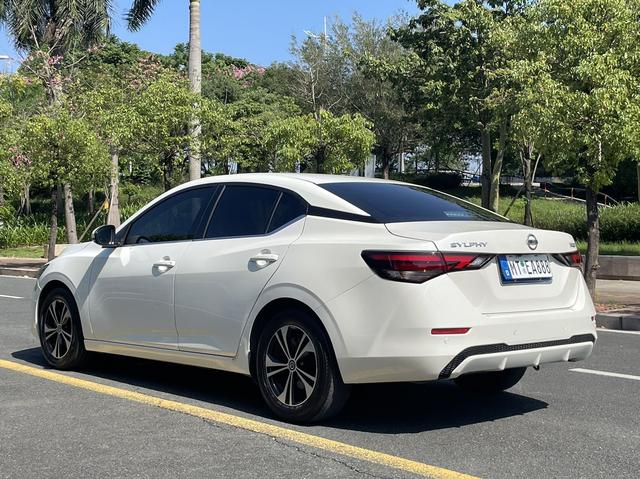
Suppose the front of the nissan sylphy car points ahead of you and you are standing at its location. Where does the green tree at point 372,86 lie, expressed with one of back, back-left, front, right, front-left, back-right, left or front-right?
front-right

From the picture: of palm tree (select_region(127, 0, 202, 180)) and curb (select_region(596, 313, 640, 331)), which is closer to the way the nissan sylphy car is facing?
the palm tree

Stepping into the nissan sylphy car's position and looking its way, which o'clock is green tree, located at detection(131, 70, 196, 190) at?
The green tree is roughly at 1 o'clock from the nissan sylphy car.

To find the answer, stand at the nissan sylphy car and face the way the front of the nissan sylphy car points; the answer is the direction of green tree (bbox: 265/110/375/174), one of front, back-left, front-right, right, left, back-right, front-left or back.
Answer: front-right

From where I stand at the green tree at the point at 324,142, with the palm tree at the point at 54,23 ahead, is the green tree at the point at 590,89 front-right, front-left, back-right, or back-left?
back-left

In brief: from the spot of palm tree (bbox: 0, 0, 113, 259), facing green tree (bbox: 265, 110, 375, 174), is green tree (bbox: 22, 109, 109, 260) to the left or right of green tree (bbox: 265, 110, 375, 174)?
right

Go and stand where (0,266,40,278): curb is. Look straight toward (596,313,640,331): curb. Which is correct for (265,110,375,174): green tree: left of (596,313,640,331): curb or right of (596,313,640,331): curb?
left

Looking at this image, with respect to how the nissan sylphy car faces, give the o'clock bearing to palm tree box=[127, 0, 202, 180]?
The palm tree is roughly at 1 o'clock from the nissan sylphy car.

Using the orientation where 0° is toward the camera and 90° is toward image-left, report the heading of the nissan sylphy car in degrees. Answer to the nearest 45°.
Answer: approximately 135°

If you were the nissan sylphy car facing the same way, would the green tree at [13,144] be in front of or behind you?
in front

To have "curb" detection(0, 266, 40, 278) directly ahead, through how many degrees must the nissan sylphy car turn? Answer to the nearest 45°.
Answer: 0° — it already faces it

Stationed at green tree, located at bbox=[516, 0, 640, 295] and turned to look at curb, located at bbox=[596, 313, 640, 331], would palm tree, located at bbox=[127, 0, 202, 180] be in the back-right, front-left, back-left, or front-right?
back-right
